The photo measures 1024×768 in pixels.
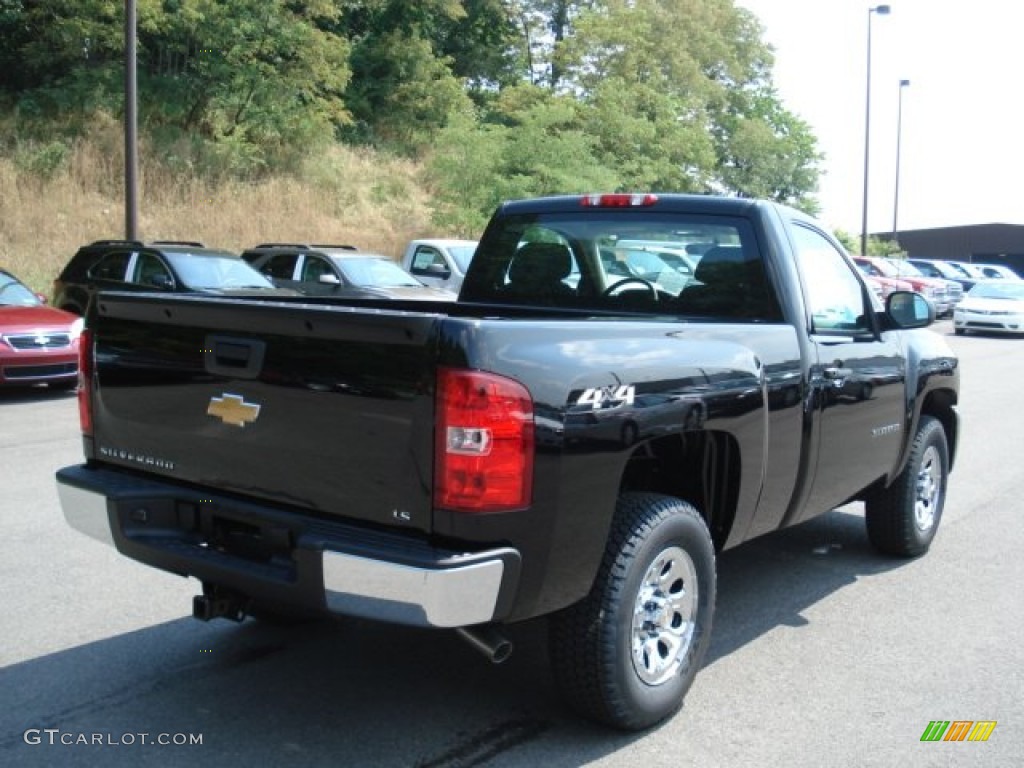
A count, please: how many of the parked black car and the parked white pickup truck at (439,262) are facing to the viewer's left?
0

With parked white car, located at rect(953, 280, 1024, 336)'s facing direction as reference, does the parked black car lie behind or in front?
in front

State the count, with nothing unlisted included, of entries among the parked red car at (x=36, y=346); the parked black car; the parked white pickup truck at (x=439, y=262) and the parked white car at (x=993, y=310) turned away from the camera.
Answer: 0

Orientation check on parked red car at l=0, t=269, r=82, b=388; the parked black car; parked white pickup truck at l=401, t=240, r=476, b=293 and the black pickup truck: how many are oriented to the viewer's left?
0

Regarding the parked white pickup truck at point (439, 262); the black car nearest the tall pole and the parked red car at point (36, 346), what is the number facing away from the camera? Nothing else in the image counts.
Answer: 0

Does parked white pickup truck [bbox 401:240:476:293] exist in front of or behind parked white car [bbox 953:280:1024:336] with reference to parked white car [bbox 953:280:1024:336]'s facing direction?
in front

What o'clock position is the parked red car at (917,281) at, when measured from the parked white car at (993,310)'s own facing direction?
The parked red car is roughly at 4 o'clock from the parked white car.

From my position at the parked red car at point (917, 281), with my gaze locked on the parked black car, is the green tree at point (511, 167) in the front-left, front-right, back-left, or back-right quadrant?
front-right

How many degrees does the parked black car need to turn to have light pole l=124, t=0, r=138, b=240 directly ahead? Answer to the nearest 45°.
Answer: approximately 135° to its left

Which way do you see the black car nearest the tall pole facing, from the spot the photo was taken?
facing the viewer and to the right of the viewer

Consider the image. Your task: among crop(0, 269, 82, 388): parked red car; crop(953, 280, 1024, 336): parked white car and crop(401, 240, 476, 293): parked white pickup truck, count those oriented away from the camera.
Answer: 0

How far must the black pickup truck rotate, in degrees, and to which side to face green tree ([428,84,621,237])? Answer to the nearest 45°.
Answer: approximately 45° to its left
